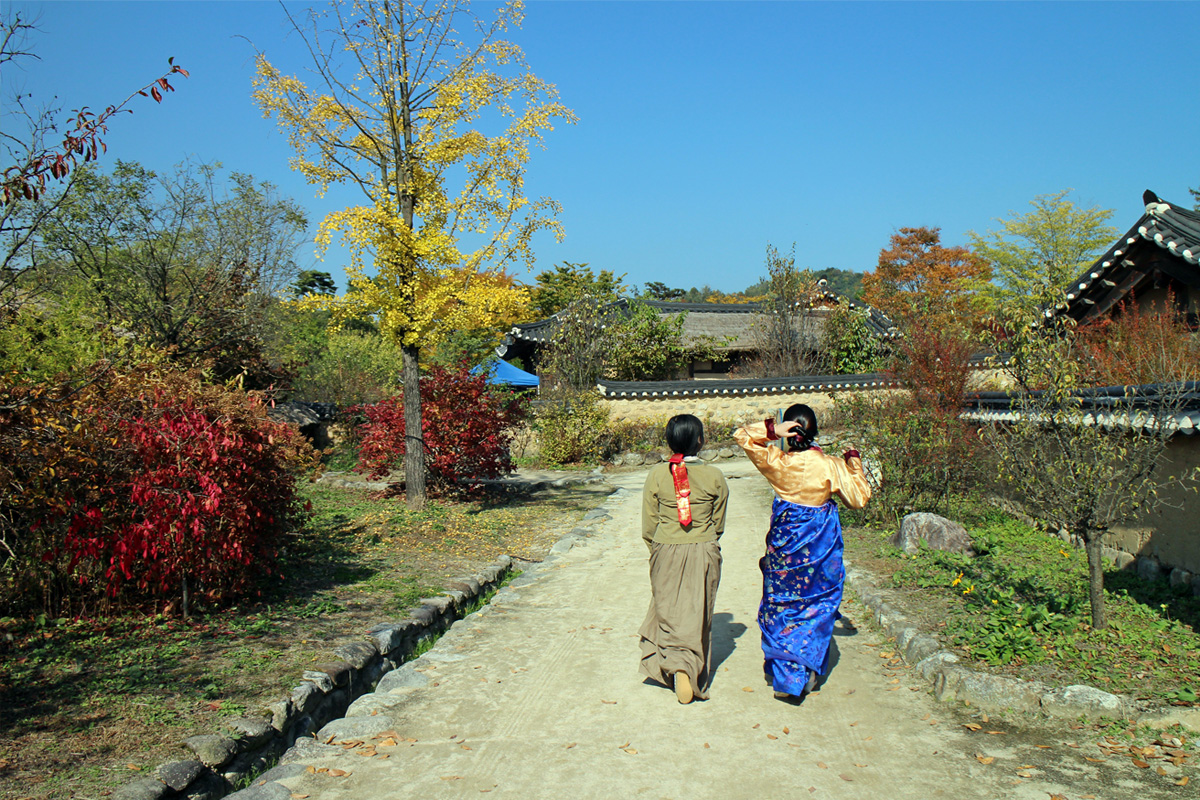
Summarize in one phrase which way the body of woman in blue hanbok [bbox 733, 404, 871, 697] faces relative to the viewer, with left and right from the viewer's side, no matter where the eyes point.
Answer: facing away from the viewer

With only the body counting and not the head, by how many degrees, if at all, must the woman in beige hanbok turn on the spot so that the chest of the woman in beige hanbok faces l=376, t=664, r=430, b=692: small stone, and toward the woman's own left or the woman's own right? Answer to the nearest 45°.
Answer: approximately 90° to the woman's own left

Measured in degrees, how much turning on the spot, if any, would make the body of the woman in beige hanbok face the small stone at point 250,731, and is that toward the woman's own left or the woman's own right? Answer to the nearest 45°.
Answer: approximately 135° to the woman's own left

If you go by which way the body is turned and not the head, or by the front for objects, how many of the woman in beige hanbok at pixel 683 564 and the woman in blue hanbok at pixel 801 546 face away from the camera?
2

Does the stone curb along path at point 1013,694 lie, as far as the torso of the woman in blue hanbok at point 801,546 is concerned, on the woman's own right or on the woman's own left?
on the woman's own right

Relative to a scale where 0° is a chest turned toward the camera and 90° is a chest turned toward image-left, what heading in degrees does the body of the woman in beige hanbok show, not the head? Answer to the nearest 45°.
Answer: approximately 180°

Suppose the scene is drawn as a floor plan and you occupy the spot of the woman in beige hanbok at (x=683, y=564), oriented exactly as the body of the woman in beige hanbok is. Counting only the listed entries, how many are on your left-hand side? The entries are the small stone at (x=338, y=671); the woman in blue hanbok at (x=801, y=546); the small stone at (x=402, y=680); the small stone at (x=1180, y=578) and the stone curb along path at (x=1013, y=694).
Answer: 2

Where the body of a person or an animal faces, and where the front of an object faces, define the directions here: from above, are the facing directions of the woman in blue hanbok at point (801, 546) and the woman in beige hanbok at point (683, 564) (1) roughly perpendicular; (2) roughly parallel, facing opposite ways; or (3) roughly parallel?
roughly parallel

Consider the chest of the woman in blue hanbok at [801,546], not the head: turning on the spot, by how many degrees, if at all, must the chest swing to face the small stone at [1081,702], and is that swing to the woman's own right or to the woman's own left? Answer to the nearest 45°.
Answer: approximately 90° to the woman's own right

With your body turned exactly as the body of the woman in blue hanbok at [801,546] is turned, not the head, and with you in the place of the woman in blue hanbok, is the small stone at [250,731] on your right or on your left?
on your left

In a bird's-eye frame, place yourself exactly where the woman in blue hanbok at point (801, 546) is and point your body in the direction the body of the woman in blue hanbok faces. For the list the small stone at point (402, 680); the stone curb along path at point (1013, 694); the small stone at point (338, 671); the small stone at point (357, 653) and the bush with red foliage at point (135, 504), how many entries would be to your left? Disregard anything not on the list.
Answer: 4

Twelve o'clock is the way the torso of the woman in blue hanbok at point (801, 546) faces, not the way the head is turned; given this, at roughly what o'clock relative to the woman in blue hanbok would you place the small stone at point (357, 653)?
The small stone is roughly at 9 o'clock from the woman in blue hanbok.

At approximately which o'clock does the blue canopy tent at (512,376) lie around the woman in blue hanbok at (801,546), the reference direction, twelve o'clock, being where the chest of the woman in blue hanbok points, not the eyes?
The blue canopy tent is roughly at 11 o'clock from the woman in blue hanbok.

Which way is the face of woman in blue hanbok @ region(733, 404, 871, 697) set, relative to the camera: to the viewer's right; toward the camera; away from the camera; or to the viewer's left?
away from the camera

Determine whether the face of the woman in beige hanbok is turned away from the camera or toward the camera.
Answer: away from the camera

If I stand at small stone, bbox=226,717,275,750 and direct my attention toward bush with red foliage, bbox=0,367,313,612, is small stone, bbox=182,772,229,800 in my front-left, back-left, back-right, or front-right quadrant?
back-left
